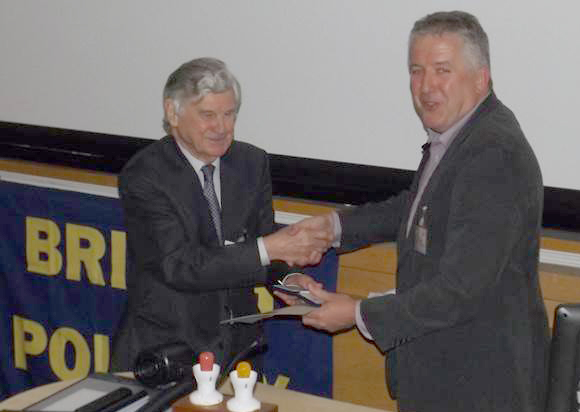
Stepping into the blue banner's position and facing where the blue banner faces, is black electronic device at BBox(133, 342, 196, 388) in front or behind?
in front

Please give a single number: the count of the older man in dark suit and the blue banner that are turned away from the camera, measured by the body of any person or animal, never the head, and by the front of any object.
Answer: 0

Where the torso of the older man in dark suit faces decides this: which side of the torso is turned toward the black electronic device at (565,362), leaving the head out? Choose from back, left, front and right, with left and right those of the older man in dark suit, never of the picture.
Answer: front

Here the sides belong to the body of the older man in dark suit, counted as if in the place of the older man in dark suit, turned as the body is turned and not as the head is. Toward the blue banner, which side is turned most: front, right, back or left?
back

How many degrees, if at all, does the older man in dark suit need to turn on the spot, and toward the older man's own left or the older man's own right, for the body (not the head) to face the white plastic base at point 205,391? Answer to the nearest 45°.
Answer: approximately 45° to the older man's own right

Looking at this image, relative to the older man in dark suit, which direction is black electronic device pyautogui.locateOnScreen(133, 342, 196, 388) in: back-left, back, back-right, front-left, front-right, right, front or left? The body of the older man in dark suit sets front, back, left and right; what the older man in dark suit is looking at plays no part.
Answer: front-right

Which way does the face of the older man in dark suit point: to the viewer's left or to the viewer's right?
to the viewer's right

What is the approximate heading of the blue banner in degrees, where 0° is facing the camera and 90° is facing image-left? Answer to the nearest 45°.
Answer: approximately 0°

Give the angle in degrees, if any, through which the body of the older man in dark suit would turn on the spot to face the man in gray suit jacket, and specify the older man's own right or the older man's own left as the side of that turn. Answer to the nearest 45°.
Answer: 0° — they already face them

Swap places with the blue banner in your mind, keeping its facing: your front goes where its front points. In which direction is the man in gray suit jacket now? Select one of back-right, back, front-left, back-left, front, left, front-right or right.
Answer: front-left

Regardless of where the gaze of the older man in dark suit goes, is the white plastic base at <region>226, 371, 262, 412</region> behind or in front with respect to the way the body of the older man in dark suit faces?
in front
